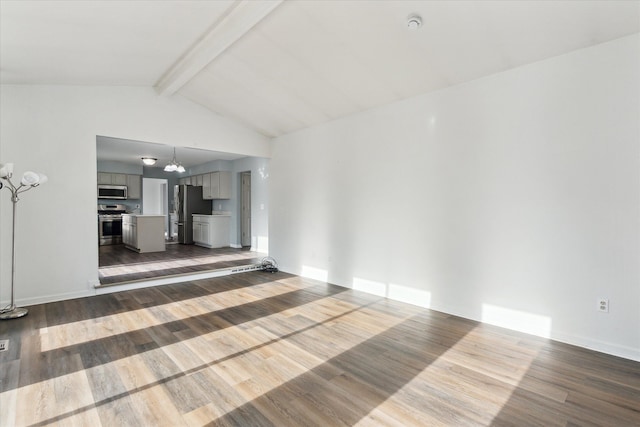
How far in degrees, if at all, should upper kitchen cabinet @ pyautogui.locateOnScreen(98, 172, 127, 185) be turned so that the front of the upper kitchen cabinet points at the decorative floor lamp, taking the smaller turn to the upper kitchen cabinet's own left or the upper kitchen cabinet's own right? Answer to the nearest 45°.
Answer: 0° — it already faces it

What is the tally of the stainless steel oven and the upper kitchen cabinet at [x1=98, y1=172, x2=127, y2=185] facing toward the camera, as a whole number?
2

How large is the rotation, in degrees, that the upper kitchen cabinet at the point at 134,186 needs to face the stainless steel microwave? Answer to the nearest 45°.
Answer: approximately 90° to its right

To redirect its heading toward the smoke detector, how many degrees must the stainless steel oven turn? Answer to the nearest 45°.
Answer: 0° — it already faces it

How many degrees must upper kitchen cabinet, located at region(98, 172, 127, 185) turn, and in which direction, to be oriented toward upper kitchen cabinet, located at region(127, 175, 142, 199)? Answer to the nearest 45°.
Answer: approximately 90° to its left

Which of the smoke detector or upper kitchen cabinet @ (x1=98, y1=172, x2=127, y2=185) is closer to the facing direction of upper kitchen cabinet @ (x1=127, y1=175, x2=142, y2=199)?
the smoke detector

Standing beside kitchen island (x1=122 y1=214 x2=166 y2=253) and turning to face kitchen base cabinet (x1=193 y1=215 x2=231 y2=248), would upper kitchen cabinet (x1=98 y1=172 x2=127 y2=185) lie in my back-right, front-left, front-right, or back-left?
back-left

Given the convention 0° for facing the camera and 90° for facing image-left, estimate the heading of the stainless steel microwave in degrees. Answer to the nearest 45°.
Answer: approximately 0°

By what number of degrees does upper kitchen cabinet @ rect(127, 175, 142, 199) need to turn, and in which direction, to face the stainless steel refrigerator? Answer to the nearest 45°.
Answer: approximately 45° to its left
